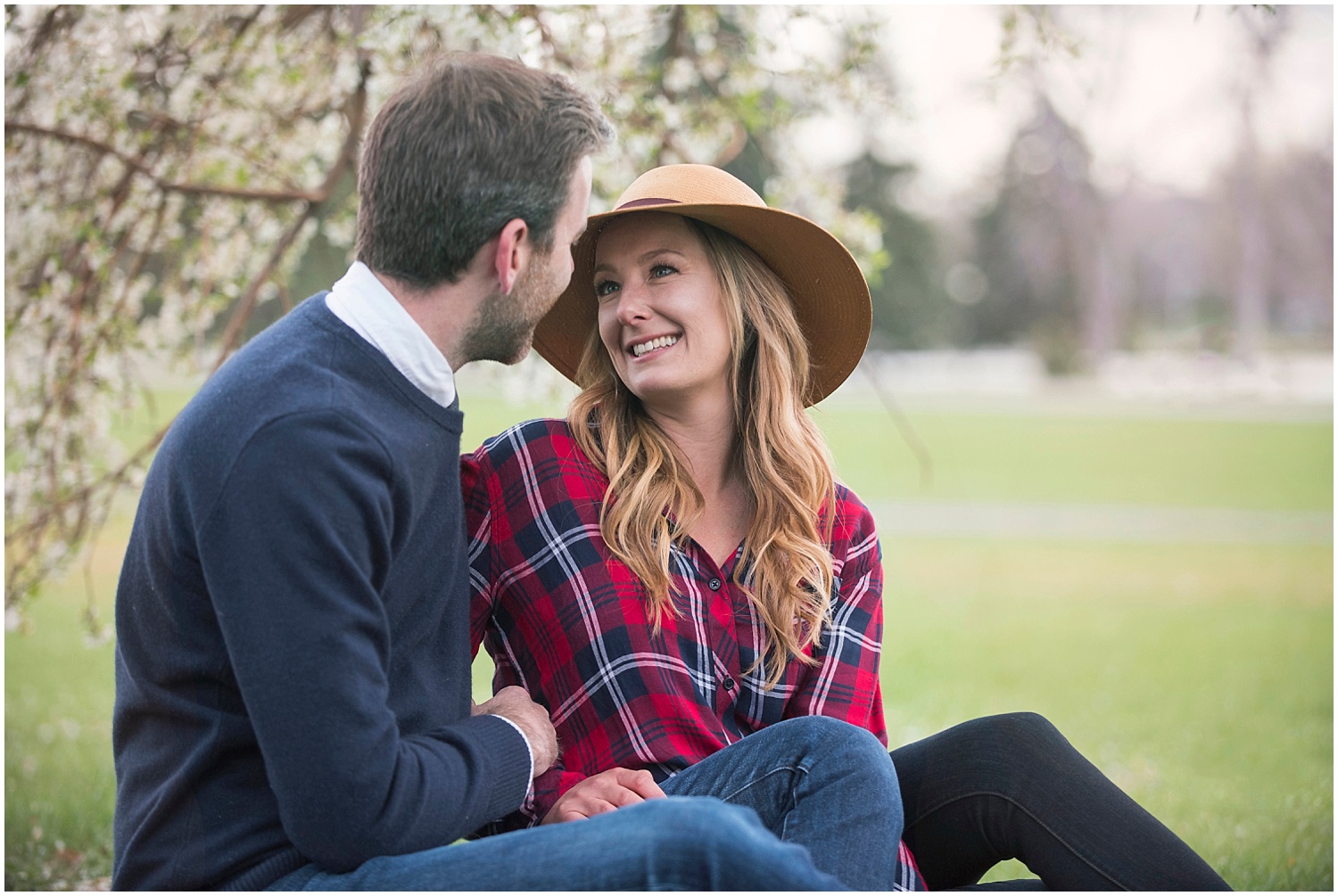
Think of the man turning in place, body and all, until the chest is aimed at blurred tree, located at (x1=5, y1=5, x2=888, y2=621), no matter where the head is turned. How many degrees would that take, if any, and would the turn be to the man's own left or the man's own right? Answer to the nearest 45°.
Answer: approximately 90° to the man's own left

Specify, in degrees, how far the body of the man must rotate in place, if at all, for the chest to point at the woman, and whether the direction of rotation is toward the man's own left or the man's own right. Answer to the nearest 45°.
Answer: approximately 45° to the man's own left

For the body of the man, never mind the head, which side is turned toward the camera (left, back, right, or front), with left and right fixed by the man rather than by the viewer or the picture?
right

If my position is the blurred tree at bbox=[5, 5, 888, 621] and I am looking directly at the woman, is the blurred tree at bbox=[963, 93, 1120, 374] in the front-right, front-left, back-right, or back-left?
back-left

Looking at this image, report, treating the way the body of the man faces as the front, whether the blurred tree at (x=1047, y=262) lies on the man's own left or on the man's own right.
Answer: on the man's own left

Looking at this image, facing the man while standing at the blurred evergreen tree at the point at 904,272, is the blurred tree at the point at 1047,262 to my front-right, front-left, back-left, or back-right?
back-left

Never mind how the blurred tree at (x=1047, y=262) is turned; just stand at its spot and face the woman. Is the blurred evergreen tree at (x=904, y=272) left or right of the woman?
right

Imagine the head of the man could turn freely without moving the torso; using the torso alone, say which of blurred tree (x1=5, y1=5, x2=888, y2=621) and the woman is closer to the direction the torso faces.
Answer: the woman

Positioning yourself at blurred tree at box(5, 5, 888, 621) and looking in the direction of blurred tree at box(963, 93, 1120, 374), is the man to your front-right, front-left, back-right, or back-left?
back-right
